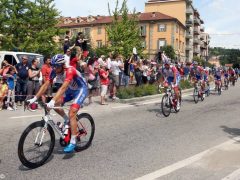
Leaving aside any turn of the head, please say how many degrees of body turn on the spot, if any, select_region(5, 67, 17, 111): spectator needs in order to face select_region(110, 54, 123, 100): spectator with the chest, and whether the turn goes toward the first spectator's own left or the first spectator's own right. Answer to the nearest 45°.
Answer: approximately 90° to the first spectator's own left

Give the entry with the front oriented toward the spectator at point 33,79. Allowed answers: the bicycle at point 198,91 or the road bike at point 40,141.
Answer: the bicycle

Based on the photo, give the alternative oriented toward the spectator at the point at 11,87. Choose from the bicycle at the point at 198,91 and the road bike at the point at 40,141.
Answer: the bicycle

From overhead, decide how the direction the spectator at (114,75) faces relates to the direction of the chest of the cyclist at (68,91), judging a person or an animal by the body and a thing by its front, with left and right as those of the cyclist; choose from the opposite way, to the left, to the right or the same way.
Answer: to the left

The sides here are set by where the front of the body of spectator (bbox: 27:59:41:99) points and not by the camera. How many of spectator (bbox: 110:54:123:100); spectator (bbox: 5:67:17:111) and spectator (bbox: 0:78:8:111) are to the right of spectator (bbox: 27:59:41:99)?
2

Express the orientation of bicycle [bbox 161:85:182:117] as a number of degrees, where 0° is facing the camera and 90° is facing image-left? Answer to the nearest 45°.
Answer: approximately 45°

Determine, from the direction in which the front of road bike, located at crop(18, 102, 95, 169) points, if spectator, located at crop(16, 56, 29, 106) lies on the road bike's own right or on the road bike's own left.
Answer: on the road bike's own right

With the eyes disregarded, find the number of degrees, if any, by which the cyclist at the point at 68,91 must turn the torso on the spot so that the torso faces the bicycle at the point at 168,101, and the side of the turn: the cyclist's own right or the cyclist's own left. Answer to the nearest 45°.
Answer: approximately 180°

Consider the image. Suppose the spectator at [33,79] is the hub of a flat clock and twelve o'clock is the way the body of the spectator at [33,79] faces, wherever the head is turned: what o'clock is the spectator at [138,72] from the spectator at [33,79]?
the spectator at [138,72] is roughly at 9 o'clock from the spectator at [33,79].

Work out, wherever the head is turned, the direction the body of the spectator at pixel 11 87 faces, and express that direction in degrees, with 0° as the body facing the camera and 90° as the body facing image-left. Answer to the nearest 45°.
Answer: approximately 315°

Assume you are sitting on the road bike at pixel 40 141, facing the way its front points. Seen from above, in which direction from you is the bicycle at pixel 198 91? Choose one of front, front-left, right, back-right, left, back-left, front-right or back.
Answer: back

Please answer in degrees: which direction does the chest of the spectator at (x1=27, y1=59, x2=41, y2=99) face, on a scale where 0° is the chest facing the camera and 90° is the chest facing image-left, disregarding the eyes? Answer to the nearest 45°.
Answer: approximately 315°
